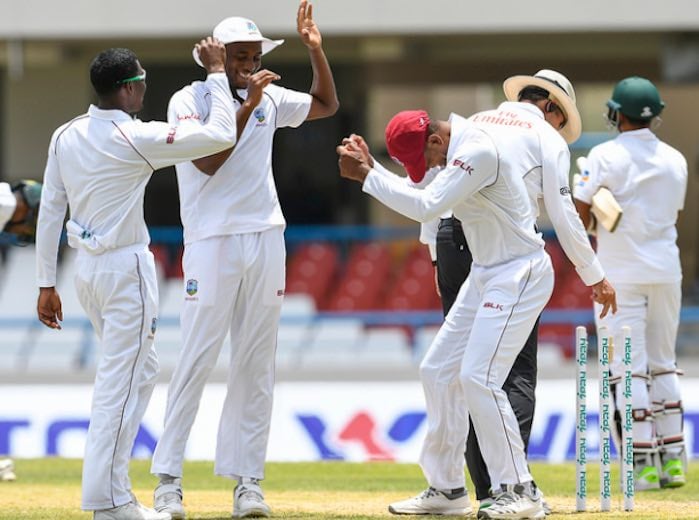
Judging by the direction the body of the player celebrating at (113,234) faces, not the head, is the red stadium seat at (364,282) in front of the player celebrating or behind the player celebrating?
in front

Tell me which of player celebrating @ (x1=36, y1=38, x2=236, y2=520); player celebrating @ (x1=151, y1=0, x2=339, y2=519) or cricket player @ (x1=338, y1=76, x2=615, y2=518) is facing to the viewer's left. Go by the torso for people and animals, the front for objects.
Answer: the cricket player

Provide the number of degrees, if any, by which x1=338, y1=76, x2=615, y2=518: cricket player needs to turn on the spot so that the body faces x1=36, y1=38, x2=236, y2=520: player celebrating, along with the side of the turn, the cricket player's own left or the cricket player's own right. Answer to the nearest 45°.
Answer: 0° — they already face them

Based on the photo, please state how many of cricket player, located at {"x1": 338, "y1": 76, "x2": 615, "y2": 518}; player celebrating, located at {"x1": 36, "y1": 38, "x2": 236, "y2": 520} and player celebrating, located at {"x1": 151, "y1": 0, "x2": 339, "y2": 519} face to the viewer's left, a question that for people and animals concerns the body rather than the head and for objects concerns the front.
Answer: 1

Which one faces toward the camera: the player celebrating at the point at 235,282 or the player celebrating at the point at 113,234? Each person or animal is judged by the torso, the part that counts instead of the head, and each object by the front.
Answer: the player celebrating at the point at 235,282

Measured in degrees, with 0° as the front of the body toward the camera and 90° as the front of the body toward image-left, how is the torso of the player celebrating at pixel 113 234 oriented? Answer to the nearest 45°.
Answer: approximately 225°

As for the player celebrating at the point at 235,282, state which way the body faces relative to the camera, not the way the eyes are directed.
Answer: toward the camera

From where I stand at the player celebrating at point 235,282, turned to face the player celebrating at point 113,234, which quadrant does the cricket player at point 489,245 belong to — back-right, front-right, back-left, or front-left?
back-left

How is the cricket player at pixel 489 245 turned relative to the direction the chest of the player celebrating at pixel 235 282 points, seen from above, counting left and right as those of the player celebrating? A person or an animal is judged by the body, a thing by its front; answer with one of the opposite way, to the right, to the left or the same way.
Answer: to the right

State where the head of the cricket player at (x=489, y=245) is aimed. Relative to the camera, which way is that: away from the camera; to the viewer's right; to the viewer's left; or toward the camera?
to the viewer's left

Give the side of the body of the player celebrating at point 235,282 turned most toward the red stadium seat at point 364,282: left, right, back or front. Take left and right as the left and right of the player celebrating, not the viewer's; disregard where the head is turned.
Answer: back

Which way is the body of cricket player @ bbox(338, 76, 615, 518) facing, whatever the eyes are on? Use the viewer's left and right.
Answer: facing to the left of the viewer

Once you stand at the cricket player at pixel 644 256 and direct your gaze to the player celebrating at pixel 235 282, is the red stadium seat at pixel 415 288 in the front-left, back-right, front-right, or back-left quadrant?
back-right

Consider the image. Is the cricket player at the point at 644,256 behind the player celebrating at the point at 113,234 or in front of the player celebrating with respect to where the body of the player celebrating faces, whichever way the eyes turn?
in front
